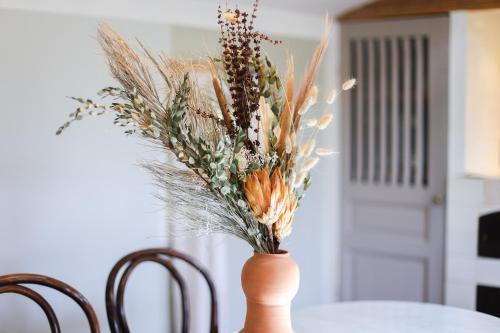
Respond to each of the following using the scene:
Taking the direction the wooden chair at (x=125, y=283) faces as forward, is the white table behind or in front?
in front

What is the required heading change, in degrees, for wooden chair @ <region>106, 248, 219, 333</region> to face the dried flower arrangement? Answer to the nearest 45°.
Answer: approximately 45° to its right
